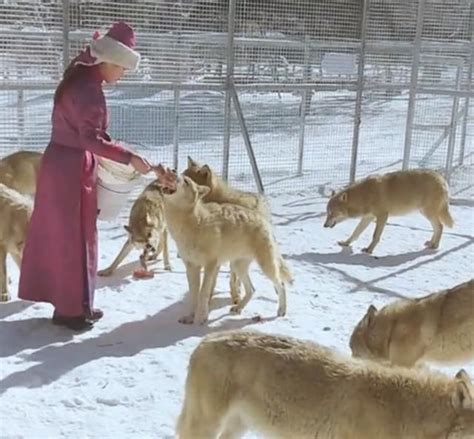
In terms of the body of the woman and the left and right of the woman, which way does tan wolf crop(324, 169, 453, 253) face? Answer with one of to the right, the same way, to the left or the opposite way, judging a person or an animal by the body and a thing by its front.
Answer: the opposite way

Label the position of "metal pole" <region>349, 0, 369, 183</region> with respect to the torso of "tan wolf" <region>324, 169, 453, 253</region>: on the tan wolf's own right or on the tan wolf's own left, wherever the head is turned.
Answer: on the tan wolf's own right

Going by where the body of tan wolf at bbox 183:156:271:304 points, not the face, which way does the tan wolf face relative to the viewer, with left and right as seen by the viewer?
facing to the left of the viewer

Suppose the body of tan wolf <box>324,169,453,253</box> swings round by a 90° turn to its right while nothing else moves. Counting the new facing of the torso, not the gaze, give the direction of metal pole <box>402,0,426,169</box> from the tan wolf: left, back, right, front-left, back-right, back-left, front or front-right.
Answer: front

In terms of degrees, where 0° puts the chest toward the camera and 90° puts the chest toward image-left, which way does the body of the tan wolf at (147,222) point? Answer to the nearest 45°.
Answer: approximately 0°

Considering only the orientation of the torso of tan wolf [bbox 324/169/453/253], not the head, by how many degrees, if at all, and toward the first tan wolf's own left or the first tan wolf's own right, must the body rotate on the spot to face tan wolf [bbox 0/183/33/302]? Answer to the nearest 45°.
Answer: approximately 45° to the first tan wolf's own left

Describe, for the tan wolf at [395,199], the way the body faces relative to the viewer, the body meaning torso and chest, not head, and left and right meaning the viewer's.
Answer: facing to the left of the viewer

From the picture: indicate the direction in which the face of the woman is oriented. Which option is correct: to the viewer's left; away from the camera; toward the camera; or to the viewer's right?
to the viewer's right

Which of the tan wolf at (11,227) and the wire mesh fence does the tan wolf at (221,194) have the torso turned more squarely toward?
the tan wolf

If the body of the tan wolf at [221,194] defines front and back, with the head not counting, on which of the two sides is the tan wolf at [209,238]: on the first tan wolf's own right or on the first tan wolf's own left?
on the first tan wolf's own left

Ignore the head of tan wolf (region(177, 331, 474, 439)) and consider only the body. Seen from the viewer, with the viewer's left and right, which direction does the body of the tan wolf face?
facing to the right of the viewer

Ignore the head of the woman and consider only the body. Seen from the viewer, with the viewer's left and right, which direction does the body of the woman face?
facing to the right of the viewer

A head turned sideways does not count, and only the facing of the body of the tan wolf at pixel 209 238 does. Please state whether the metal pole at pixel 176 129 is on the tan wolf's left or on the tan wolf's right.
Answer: on the tan wolf's right
